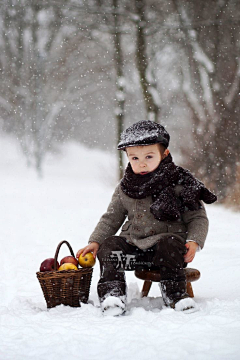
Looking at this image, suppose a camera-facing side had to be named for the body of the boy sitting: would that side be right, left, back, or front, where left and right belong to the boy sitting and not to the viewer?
front

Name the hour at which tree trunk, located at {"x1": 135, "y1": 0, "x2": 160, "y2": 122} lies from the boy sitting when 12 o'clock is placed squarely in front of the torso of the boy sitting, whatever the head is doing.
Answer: The tree trunk is roughly at 6 o'clock from the boy sitting.

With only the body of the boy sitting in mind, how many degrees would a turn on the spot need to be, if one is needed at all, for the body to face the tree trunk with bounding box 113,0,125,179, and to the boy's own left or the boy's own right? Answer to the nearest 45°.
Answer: approximately 180°

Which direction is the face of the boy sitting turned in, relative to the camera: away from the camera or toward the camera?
toward the camera
